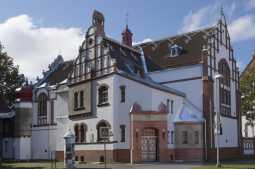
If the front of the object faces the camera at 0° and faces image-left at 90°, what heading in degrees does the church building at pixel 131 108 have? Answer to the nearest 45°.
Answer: approximately 315°
